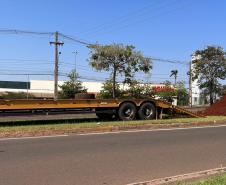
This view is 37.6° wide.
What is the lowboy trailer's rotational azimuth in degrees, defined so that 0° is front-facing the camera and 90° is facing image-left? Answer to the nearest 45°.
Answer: approximately 90°

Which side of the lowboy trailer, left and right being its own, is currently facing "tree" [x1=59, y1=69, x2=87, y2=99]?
right

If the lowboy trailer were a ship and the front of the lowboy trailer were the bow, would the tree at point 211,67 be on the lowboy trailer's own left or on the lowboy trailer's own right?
on the lowboy trailer's own right

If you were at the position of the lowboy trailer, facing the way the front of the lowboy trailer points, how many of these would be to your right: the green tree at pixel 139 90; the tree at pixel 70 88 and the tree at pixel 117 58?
3

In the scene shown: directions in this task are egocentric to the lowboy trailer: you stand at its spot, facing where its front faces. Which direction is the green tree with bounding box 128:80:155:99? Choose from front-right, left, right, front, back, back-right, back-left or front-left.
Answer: right

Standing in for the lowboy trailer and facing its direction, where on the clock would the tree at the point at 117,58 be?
The tree is roughly at 3 o'clock from the lowboy trailer.
